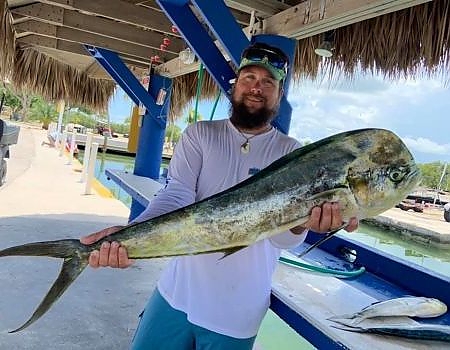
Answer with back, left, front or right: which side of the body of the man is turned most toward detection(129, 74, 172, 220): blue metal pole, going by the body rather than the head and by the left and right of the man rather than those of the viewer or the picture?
back

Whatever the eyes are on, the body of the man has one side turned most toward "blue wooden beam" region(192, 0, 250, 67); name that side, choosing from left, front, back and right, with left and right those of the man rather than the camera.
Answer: back

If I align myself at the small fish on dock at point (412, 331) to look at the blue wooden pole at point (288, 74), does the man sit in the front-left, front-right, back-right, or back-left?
front-left

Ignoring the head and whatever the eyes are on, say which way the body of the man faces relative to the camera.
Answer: toward the camera

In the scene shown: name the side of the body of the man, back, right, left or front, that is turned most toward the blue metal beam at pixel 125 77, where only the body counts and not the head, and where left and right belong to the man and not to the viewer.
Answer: back

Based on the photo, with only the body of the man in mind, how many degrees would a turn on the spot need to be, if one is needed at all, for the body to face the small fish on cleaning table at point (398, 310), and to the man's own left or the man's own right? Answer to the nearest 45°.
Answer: approximately 90° to the man's own left

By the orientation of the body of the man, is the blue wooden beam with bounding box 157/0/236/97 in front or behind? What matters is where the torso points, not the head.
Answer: behind

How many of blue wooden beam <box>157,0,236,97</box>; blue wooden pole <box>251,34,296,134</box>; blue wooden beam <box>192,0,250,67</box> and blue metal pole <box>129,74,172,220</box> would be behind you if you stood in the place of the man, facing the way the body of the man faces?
4

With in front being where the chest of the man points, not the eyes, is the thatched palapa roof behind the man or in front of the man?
behind

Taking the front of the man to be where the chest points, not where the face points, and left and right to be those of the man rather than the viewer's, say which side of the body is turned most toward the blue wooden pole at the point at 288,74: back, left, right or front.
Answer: back
